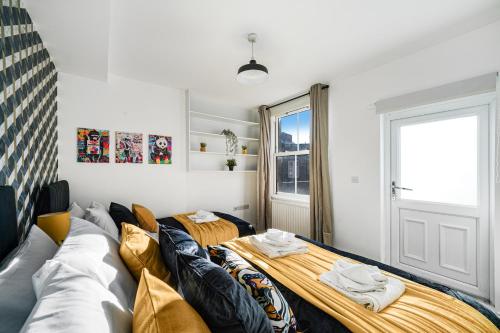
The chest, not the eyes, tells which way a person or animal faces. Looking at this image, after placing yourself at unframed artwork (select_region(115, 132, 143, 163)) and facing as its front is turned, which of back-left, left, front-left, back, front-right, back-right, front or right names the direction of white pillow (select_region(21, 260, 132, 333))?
front

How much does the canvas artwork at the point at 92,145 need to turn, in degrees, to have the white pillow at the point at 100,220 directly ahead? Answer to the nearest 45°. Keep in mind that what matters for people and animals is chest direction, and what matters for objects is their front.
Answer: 0° — it already faces it

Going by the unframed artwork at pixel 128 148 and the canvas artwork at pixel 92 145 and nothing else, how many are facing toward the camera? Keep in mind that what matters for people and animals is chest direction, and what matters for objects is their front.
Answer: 2

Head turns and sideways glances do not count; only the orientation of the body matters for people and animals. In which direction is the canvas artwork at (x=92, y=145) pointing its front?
toward the camera

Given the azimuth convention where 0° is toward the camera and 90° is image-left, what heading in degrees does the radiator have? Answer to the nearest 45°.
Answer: approximately 45°

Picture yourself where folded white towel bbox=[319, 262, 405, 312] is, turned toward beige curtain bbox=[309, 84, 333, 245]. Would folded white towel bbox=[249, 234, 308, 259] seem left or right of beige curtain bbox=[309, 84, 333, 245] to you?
left

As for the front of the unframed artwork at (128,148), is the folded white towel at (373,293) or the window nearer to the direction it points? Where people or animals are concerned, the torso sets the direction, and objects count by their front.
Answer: the folded white towel

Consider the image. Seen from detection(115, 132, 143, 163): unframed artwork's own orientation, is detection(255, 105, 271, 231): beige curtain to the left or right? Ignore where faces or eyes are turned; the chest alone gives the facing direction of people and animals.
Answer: on its left

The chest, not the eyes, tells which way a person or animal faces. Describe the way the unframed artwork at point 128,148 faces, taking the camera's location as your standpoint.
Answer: facing the viewer

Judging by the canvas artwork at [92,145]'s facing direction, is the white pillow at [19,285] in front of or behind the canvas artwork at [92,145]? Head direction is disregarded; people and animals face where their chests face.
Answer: in front

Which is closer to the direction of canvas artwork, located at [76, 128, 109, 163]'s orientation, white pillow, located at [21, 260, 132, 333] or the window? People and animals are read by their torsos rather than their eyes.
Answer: the white pillow

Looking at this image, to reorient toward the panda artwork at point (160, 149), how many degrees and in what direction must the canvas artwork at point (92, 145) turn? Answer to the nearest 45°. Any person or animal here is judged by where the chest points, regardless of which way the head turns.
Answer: approximately 90° to its left

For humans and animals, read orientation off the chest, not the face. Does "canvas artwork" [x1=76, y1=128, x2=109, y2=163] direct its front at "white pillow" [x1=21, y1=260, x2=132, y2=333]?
yes

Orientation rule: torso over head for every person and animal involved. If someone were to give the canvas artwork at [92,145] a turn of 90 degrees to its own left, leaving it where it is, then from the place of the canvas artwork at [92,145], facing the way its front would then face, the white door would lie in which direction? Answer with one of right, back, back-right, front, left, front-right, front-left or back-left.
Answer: front-right
